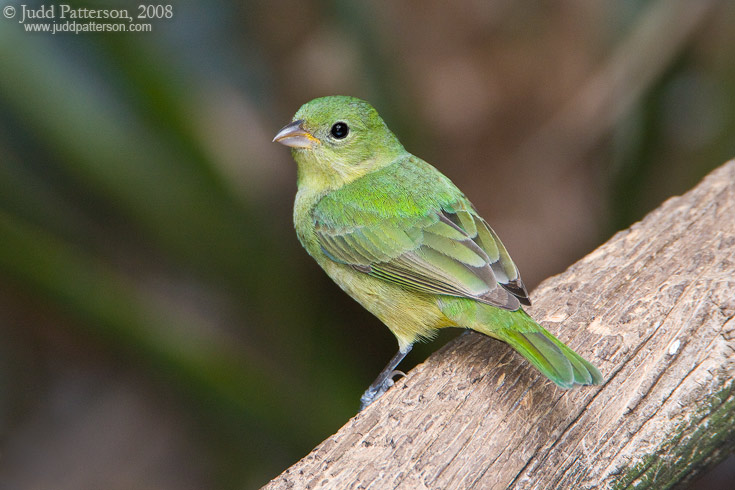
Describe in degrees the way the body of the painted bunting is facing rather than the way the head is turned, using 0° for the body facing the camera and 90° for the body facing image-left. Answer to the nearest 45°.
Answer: approximately 90°
